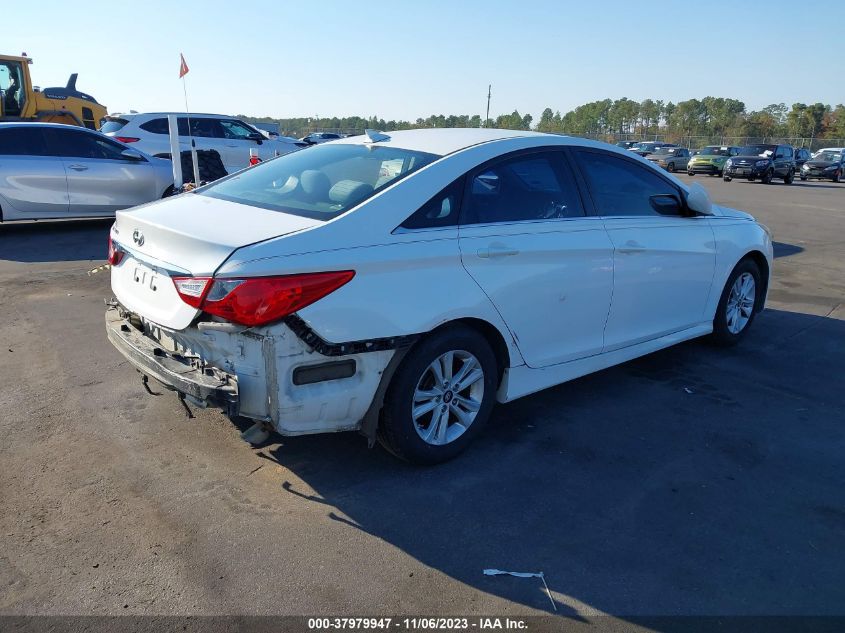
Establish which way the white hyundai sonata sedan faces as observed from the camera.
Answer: facing away from the viewer and to the right of the viewer

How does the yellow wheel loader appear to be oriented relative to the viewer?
to the viewer's left

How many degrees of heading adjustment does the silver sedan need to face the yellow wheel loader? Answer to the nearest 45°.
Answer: approximately 90° to its left

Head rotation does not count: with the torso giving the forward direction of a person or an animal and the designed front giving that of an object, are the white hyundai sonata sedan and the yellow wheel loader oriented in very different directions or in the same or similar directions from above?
very different directions

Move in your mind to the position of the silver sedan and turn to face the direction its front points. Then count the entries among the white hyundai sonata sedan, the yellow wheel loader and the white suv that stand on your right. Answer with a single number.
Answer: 1

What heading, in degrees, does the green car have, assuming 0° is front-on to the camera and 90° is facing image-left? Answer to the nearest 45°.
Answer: approximately 45°

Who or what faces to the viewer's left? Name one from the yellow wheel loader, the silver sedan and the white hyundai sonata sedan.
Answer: the yellow wheel loader

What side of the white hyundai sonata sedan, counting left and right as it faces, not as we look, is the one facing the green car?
front

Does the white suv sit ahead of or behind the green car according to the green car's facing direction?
ahead

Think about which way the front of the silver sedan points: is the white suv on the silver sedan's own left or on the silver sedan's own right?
on the silver sedan's own left

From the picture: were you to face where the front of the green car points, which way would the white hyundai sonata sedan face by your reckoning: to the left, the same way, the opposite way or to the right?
the opposite way

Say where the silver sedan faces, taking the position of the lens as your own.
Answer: facing to the right of the viewer

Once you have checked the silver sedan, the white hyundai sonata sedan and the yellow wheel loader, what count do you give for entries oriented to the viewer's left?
1
